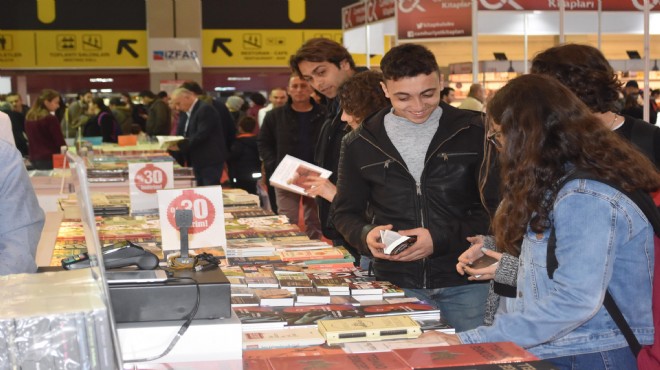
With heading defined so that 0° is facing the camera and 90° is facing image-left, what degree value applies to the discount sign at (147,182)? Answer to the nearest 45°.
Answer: approximately 0°

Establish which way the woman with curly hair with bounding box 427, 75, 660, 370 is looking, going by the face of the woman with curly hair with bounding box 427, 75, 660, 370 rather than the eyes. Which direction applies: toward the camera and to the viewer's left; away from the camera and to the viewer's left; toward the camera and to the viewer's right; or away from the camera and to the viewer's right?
away from the camera and to the viewer's left

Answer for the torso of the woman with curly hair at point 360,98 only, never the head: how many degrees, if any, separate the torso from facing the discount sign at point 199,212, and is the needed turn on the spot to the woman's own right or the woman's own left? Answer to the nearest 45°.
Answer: approximately 45° to the woman's own left

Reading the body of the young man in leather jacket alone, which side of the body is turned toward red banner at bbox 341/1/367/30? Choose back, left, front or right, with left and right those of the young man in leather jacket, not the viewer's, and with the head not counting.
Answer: back

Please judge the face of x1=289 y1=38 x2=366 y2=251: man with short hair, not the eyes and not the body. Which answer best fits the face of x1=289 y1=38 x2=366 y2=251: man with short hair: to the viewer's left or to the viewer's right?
to the viewer's left

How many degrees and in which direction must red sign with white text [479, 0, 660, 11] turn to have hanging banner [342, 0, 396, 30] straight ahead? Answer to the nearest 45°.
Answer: approximately 135° to its right

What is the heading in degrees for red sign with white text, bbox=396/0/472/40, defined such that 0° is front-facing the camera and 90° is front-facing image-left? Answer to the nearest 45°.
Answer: approximately 0°

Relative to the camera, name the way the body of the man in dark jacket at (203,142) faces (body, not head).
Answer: to the viewer's left

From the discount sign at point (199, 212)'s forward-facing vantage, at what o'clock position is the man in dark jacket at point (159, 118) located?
The man in dark jacket is roughly at 6 o'clock from the discount sign.

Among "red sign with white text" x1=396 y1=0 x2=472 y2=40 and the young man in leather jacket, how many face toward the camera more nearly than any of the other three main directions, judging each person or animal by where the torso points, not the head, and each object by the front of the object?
2
